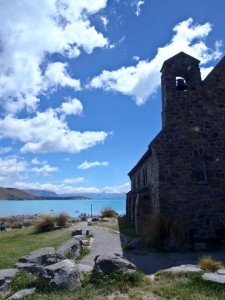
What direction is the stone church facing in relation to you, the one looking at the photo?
facing the viewer

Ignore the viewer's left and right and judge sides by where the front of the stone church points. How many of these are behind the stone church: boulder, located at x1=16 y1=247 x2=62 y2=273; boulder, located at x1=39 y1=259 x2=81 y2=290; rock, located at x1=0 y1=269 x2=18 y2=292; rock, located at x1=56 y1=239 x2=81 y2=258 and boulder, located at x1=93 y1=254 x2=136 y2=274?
0

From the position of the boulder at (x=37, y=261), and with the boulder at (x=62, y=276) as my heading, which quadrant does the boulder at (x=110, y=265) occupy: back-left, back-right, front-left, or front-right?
front-left

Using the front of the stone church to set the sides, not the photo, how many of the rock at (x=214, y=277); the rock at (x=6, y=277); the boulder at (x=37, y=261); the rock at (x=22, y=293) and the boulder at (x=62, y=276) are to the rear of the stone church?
0

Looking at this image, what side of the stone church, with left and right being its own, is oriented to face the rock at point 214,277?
front

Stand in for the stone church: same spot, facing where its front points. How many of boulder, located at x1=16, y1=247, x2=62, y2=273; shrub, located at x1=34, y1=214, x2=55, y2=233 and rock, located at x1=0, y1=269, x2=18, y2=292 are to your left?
0

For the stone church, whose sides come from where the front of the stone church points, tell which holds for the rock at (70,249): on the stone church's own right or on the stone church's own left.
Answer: on the stone church's own right

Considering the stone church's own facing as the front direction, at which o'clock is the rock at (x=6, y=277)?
The rock is roughly at 1 o'clock from the stone church.

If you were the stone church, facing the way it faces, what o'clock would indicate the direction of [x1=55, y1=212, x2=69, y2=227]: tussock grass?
The tussock grass is roughly at 4 o'clock from the stone church.

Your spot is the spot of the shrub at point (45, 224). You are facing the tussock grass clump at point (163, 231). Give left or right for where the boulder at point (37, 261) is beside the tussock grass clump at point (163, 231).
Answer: right

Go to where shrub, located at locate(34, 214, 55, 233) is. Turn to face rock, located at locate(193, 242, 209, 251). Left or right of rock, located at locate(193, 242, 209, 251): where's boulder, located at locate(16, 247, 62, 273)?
right

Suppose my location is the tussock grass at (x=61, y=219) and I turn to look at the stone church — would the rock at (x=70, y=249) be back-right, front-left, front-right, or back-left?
front-right

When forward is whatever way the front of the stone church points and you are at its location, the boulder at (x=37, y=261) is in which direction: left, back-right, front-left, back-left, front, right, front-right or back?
front-right

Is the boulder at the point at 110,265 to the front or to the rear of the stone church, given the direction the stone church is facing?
to the front
